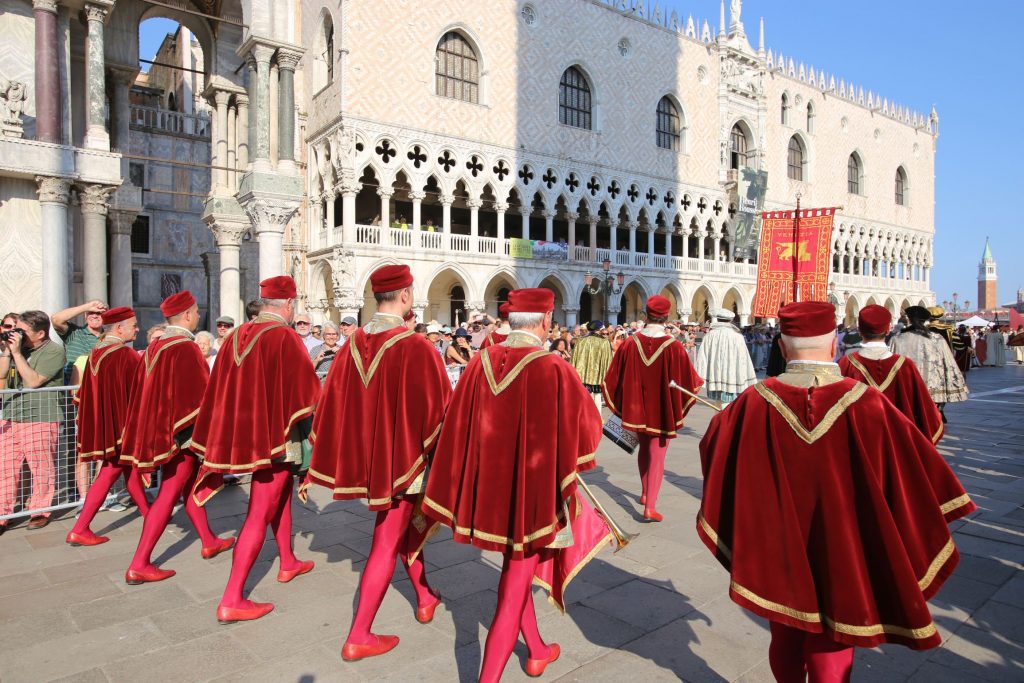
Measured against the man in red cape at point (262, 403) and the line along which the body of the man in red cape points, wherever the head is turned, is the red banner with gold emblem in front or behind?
in front

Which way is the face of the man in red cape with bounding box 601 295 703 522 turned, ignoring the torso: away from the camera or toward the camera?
away from the camera

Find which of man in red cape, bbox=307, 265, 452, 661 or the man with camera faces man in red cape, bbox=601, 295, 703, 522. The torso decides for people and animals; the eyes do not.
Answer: man in red cape, bbox=307, 265, 452, 661

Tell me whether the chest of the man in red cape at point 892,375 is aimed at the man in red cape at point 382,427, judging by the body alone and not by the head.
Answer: no

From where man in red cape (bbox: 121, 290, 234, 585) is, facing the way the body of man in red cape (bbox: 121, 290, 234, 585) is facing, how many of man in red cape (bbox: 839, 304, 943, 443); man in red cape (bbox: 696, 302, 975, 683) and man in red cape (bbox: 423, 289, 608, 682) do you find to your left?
0

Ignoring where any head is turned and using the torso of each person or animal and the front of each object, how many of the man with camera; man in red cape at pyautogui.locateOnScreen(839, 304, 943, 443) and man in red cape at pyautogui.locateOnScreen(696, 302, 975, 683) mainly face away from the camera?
2

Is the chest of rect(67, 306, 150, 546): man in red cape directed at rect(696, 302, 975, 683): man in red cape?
no

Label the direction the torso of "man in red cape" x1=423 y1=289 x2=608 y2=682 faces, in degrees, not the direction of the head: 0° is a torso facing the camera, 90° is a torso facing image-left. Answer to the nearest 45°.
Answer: approximately 225°

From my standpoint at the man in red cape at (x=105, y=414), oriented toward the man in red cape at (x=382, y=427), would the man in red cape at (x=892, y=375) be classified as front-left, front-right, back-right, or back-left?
front-left

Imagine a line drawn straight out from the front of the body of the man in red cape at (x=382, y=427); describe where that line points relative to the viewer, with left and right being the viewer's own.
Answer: facing away from the viewer and to the right of the viewer

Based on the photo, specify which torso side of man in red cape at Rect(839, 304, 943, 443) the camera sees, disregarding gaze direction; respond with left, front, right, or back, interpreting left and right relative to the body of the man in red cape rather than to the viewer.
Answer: back

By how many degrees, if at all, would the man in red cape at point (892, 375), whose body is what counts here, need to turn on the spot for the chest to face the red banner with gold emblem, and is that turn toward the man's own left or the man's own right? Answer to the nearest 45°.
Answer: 0° — they already face it

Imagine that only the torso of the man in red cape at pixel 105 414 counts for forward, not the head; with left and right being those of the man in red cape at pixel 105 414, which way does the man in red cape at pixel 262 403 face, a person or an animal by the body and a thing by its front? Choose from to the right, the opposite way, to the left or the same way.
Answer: the same way

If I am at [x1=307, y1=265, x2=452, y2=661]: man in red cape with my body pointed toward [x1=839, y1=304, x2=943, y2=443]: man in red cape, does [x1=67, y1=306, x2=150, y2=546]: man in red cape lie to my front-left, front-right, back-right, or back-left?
back-left

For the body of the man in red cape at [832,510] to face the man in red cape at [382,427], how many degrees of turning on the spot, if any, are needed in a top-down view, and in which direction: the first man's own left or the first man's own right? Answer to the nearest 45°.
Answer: approximately 90° to the first man's own left

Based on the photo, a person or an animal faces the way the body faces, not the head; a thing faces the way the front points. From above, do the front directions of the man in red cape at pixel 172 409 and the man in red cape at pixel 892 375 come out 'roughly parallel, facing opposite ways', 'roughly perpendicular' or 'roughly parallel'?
roughly parallel

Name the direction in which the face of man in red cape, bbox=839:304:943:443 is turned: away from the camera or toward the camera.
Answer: away from the camera

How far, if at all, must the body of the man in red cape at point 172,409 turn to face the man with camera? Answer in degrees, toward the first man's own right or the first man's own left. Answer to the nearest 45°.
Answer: approximately 90° to the first man's own left

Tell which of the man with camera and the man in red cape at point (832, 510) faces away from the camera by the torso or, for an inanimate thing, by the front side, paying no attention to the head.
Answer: the man in red cape

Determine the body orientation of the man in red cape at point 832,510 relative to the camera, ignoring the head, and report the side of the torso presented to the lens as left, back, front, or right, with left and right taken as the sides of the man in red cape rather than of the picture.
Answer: back
